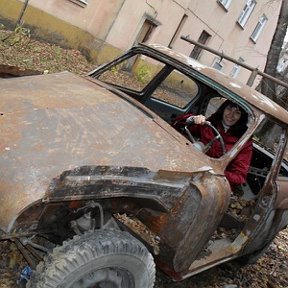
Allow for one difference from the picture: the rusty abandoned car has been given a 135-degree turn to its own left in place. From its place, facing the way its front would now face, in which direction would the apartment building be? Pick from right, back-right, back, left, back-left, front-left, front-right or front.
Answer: left

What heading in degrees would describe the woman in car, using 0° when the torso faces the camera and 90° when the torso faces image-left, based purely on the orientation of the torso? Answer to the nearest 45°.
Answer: approximately 45°

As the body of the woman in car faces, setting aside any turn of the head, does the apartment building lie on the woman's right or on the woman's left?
on the woman's right

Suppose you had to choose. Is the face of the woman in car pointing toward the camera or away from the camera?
toward the camera
